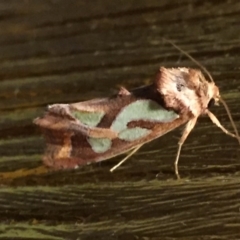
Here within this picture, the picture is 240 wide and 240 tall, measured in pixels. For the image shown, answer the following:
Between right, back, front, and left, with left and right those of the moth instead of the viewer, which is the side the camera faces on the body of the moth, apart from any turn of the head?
right
